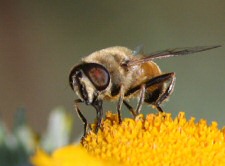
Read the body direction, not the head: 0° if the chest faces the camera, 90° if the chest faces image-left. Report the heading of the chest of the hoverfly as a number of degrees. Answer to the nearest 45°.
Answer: approximately 45°
